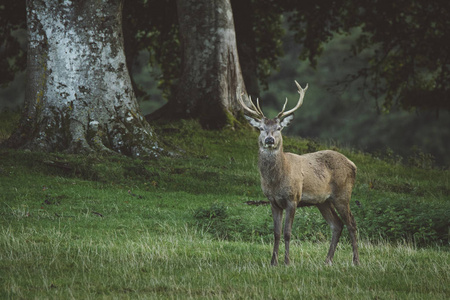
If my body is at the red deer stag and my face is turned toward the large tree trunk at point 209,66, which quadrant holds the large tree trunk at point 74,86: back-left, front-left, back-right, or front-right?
front-left

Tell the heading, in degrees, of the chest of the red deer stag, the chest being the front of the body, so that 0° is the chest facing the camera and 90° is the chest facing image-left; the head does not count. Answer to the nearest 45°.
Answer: approximately 45°

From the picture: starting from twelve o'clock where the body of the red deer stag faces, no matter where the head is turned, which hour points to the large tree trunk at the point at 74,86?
The large tree trunk is roughly at 3 o'clock from the red deer stag.

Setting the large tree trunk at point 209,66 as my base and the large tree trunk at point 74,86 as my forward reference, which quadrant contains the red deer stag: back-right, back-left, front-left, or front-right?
front-left

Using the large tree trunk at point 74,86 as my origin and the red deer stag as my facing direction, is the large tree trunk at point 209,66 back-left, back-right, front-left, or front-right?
back-left

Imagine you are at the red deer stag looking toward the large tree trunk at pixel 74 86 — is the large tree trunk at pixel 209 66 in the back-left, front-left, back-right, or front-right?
front-right

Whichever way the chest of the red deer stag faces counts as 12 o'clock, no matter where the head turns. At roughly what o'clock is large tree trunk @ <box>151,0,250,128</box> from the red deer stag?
The large tree trunk is roughly at 4 o'clock from the red deer stag.
